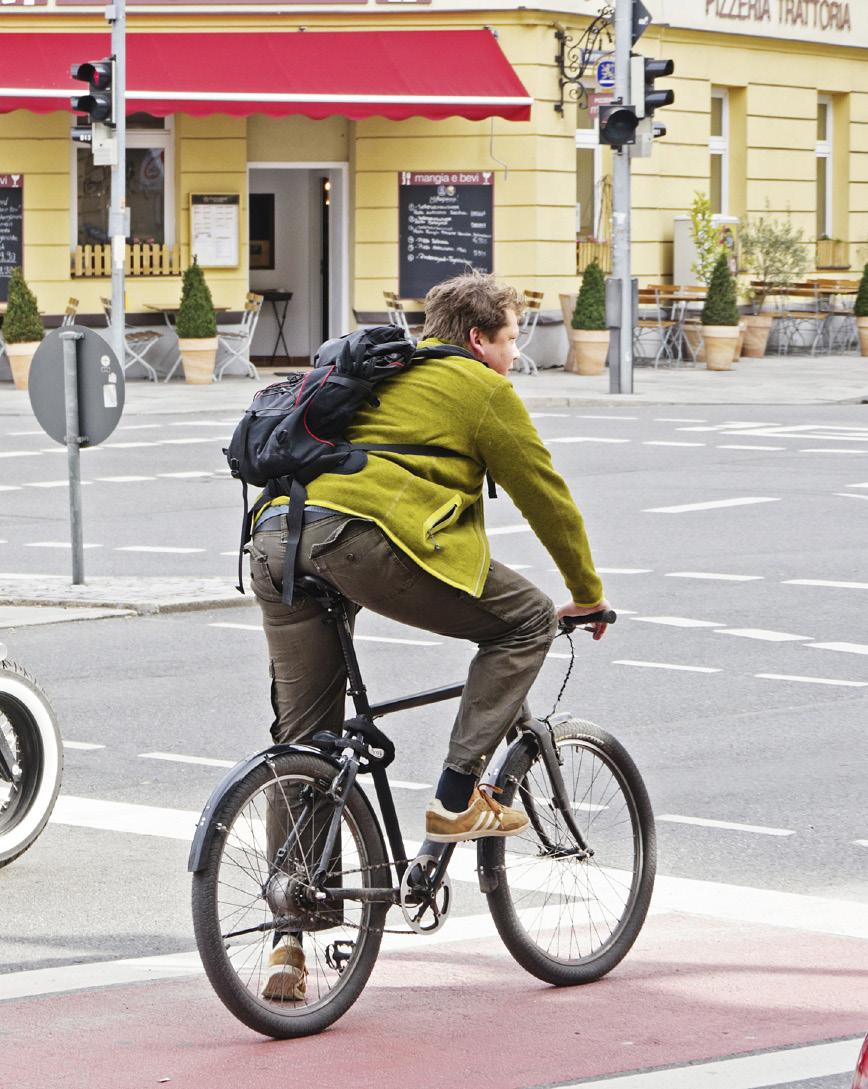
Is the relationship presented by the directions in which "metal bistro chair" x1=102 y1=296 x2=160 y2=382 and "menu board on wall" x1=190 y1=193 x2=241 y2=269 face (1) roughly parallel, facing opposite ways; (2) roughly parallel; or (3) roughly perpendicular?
roughly perpendicular

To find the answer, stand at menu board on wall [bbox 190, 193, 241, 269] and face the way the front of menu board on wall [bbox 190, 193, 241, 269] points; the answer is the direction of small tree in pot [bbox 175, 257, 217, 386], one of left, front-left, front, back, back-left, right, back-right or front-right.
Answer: front

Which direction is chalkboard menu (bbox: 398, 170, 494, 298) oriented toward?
toward the camera

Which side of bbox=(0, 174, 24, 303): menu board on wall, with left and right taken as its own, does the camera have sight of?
front

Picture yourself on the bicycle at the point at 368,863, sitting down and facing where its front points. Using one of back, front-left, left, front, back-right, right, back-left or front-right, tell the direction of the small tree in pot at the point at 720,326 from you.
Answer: front-left

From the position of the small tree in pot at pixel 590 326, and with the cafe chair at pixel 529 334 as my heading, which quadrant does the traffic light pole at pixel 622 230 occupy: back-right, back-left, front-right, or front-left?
back-left

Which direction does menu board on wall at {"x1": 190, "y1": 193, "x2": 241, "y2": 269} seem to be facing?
toward the camera

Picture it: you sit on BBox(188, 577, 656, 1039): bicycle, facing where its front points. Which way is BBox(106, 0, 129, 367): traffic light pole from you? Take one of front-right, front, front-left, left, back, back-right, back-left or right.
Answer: front-left

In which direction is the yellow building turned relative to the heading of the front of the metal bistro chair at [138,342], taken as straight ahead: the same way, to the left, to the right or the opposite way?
to the right

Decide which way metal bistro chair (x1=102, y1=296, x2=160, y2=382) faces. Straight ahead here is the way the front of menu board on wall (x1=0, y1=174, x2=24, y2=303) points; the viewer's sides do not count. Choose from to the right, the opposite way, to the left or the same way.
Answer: to the left

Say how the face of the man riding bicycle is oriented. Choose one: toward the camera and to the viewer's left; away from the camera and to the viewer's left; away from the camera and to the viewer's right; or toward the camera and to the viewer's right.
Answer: away from the camera and to the viewer's right

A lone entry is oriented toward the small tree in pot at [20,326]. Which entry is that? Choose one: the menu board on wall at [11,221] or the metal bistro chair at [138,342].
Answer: the menu board on wall

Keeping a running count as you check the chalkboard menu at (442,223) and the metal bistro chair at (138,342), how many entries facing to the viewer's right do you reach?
1

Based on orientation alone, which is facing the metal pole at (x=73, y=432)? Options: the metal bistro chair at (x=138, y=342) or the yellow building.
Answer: the yellow building

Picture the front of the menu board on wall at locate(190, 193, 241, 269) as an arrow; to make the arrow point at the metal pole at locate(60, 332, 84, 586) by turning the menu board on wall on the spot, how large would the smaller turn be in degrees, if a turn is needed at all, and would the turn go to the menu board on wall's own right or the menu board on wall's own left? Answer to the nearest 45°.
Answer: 0° — it already faces it

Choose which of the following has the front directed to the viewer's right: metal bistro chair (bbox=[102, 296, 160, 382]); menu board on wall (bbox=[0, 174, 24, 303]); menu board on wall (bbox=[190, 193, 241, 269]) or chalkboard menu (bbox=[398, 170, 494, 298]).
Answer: the metal bistro chair
